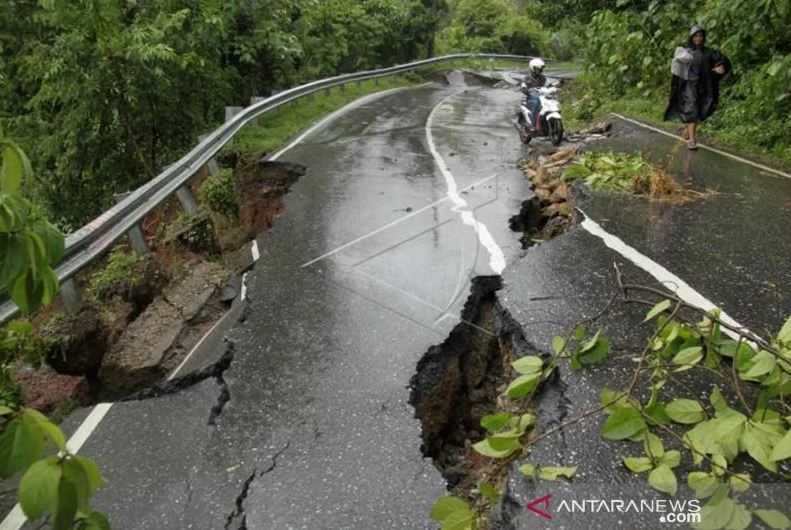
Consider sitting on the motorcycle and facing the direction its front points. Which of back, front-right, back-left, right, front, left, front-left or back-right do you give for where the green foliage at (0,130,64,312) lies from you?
front-right

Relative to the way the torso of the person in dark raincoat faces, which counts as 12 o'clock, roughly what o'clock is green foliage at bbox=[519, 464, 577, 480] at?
The green foliage is roughly at 12 o'clock from the person in dark raincoat.

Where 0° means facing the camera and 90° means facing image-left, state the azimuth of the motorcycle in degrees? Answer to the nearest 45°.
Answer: approximately 315°

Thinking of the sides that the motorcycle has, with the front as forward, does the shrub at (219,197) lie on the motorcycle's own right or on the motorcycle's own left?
on the motorcycle's own right

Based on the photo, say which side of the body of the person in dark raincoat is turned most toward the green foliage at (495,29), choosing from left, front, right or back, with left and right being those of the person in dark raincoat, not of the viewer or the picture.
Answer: back

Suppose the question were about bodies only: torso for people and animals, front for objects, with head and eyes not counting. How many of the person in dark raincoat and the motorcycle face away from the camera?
0

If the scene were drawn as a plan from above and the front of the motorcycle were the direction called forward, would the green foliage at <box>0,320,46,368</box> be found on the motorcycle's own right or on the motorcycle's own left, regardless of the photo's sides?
on the motorcycle's own right

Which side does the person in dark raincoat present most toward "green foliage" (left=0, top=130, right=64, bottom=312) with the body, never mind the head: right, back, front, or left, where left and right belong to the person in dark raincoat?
front

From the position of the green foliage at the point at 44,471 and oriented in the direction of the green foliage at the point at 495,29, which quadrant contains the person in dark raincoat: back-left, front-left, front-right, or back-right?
front-right

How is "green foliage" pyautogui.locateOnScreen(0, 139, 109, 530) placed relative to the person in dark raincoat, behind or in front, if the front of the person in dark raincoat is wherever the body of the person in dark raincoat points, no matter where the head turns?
in front

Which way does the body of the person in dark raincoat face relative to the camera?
toward the camera

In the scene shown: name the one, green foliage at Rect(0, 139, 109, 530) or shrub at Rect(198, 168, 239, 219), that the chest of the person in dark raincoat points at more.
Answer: the green foliage

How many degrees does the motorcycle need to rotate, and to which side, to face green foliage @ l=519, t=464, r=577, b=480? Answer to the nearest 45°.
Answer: approximately 45° to its right

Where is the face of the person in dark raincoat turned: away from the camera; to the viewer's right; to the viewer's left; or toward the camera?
toward the camera

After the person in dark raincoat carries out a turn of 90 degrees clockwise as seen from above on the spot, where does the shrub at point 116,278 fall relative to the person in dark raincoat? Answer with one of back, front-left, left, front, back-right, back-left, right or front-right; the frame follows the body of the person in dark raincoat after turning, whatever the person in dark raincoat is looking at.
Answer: front-left
